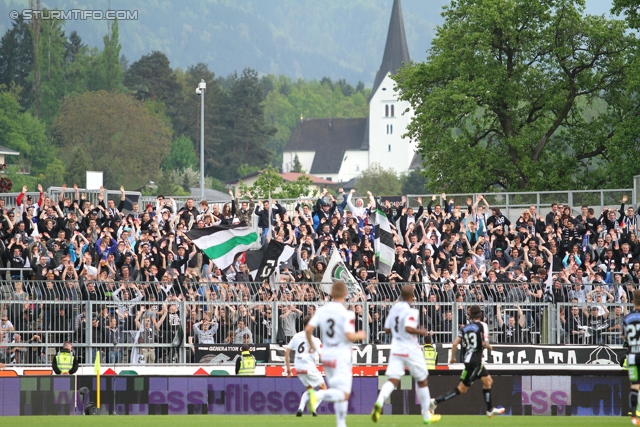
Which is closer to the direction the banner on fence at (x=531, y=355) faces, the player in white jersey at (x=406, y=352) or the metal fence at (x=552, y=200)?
the player in white jersey

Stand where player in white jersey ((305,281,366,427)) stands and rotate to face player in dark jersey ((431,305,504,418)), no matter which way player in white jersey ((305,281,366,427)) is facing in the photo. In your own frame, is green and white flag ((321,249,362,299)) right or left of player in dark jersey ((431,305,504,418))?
left

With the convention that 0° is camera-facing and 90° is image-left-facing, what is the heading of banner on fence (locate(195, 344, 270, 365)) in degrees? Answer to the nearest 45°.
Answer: approximately 0°

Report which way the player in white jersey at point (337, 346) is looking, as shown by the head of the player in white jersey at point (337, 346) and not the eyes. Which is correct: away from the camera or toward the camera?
away from the camera

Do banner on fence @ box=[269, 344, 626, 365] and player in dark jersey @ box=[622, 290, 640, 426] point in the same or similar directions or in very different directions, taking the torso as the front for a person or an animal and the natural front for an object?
very different directions

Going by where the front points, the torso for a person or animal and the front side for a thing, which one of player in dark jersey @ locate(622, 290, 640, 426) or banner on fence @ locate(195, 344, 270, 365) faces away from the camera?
the player in dark jersey

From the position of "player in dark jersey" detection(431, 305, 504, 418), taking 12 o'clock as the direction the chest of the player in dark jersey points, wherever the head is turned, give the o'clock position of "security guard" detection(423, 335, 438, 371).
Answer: The security guard is roughly at 10 o'clock from the player in dark jersey.

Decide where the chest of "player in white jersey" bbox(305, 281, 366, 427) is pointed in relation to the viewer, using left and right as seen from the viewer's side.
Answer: facing away from the viewer and to the right of the viewer

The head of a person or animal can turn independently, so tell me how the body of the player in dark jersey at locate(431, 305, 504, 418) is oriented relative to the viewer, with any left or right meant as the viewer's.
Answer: facing away from the viewer and to the right of the viewer

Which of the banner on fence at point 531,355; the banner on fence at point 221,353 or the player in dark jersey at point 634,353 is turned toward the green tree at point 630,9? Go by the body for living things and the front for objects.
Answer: the player in dark jersey

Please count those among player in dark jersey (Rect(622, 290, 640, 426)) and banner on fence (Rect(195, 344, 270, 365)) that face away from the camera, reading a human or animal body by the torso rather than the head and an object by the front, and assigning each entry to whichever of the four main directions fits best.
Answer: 1
